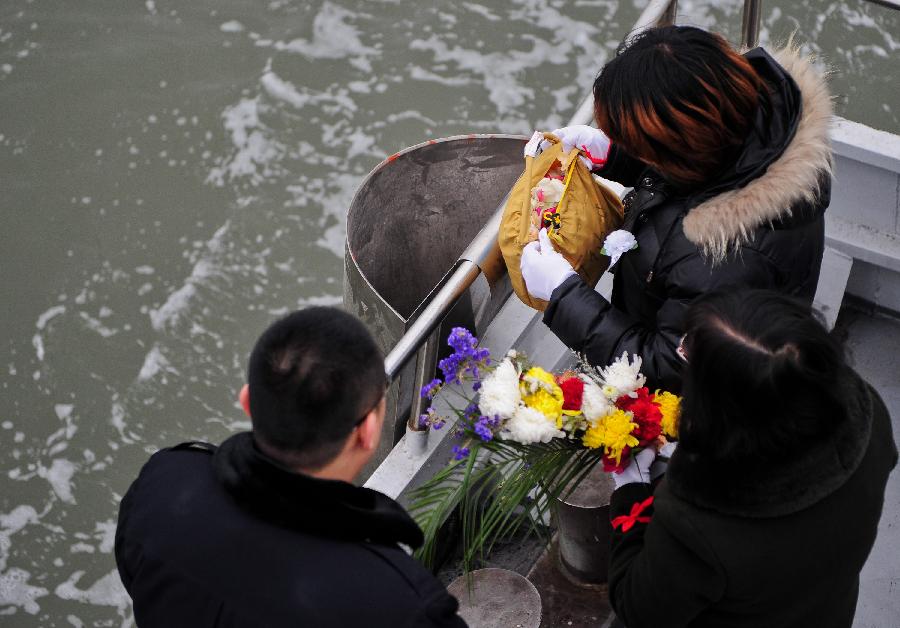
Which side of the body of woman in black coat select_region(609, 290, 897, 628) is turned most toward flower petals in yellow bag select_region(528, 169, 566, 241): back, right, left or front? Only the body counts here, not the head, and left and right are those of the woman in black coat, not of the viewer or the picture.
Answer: front

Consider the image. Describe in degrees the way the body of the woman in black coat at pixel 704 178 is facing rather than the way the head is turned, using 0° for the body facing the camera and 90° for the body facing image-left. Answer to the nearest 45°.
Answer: approximately 90°

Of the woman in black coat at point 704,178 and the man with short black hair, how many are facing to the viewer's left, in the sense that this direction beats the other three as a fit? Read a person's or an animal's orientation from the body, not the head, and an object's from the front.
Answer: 1

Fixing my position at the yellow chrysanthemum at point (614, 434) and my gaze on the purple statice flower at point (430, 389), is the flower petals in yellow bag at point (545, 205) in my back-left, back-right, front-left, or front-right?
front-right

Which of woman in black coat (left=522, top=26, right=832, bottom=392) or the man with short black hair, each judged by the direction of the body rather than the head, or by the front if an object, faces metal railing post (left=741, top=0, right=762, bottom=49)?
the man with short black hair

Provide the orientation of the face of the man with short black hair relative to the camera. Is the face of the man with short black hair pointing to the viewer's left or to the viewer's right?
to the viewer's right

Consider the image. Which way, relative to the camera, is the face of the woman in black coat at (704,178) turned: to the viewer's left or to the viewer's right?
to the viewer's left

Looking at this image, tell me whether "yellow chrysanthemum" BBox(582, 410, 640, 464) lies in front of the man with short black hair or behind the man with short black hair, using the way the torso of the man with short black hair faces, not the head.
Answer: in front

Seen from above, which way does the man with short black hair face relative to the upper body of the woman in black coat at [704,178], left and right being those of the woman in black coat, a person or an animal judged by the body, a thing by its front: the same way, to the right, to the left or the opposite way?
to the right

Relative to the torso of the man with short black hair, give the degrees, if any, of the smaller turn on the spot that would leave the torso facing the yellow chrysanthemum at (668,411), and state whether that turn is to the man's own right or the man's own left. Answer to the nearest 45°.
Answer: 0° — they already face it

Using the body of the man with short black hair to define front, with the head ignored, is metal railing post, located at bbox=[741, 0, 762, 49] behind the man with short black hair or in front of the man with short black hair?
in front

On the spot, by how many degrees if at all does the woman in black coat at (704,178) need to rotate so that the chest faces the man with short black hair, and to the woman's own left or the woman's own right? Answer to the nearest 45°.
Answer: approximately 45° to the woman's own left

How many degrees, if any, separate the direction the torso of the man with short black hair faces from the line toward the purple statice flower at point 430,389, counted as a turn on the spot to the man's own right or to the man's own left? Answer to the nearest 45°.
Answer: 0° — they already face it

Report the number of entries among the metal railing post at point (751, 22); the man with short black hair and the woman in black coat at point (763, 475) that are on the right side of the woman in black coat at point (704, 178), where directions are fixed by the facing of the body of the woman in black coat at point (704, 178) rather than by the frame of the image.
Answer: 1

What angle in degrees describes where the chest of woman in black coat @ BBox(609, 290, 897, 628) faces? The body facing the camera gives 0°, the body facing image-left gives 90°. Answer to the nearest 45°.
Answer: approximately 135°
